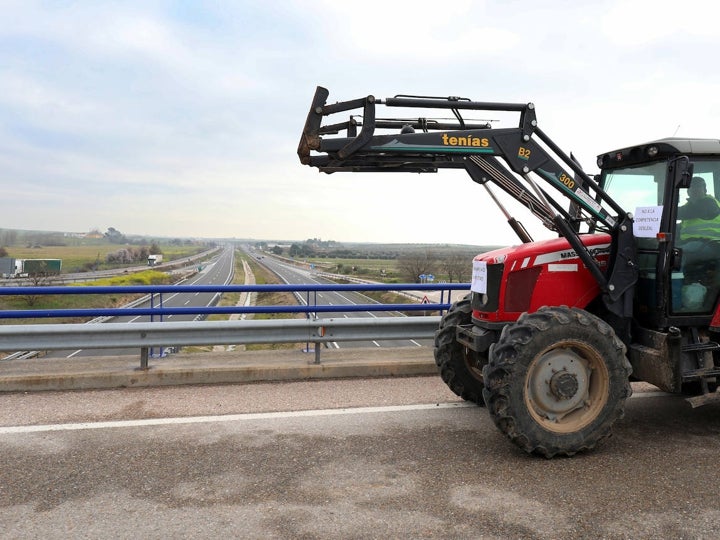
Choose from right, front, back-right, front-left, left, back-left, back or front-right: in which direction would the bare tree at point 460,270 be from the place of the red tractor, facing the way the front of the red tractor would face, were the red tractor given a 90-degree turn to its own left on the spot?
back-left

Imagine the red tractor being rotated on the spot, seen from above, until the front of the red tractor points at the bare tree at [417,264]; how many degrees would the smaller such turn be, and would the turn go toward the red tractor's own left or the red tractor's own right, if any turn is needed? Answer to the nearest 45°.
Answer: approximately 135° to the red tractor's own right

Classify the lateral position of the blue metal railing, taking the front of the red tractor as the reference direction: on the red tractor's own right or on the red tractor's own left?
on the red tractor's own right

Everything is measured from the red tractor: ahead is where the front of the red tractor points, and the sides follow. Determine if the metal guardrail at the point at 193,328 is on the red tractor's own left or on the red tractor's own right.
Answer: on the red tractor's own right

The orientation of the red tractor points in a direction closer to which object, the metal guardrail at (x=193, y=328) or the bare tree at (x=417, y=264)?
the metal guardrail

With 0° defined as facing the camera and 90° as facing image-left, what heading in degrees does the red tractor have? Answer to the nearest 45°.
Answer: approximately 45°
